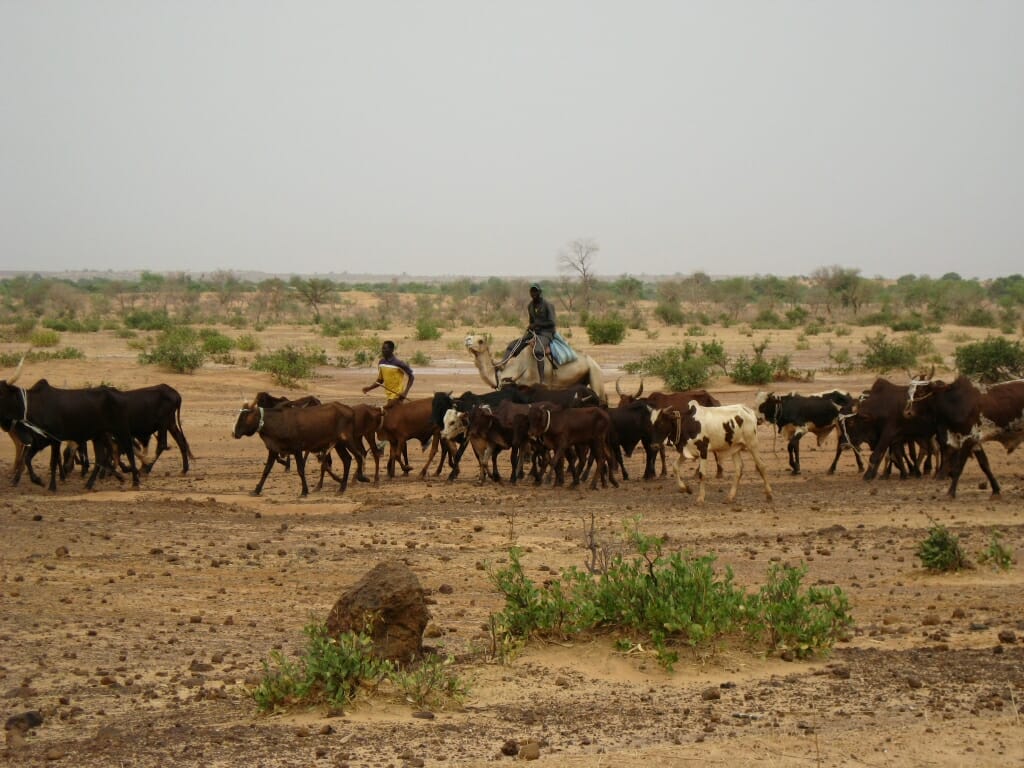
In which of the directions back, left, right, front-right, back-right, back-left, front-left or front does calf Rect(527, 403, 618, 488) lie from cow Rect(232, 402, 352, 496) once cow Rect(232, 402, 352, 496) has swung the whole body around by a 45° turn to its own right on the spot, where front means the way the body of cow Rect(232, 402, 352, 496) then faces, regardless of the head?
back-right

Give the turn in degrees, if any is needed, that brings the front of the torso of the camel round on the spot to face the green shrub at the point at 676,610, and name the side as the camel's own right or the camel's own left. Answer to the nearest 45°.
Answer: approximately 90° to the camel's own left

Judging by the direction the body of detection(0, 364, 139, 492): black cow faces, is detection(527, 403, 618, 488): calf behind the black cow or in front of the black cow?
behind

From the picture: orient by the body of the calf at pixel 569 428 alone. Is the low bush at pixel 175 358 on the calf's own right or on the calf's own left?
on the calf's own right

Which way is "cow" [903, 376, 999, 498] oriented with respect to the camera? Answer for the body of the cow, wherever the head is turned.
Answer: to the viewer's left

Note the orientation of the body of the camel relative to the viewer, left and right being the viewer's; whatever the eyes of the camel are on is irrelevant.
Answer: facing to the left of the viewer

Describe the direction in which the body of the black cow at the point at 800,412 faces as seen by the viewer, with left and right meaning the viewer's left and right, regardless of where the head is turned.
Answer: facing to the left of the viewer

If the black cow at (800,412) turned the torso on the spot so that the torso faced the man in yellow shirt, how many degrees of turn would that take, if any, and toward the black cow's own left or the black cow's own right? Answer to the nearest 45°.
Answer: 0° — it already faces them

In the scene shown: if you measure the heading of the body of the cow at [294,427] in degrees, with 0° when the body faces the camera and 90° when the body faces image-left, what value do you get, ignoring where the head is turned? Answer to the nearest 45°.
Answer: approximately 90°

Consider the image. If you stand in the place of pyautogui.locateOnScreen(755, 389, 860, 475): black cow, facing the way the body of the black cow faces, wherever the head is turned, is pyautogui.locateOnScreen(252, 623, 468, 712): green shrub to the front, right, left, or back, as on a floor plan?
left

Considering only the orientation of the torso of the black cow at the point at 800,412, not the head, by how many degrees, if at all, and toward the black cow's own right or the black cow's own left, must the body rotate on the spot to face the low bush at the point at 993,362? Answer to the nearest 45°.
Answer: approximately 90° to the black cow's own right

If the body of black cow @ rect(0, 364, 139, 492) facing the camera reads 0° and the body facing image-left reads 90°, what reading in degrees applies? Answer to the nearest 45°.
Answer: approximately 90°
